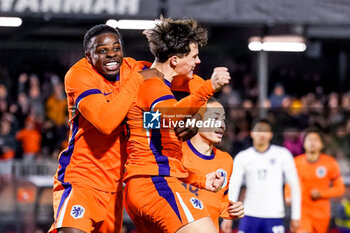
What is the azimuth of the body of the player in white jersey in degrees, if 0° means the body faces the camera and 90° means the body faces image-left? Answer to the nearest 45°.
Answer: approximately 0°

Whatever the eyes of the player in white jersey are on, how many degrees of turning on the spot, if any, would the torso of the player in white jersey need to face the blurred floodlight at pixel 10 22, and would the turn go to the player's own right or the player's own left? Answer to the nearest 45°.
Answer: approximately 135° to the player's own right

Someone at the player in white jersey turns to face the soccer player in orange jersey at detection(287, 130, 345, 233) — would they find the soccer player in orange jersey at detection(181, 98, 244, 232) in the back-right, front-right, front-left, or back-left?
back-right

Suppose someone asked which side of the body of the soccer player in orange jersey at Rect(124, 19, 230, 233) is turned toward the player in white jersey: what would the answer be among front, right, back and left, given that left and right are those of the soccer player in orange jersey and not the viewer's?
left

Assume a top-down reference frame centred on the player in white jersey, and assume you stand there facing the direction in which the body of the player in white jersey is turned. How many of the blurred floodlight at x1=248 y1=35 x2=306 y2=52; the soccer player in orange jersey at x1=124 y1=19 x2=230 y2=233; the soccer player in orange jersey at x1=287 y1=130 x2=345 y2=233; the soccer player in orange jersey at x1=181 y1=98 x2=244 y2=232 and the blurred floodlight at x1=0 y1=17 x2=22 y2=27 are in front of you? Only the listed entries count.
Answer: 2

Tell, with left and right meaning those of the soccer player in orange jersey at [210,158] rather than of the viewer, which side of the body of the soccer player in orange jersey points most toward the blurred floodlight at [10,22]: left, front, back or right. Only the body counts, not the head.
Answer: back

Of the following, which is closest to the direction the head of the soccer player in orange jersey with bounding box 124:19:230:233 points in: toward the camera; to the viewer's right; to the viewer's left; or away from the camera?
to the viewer's right

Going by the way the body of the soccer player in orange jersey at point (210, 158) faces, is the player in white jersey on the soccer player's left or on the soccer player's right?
on the soccer player's left

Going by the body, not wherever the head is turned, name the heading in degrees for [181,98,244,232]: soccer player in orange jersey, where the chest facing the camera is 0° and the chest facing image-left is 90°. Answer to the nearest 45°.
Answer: approximately 315°
